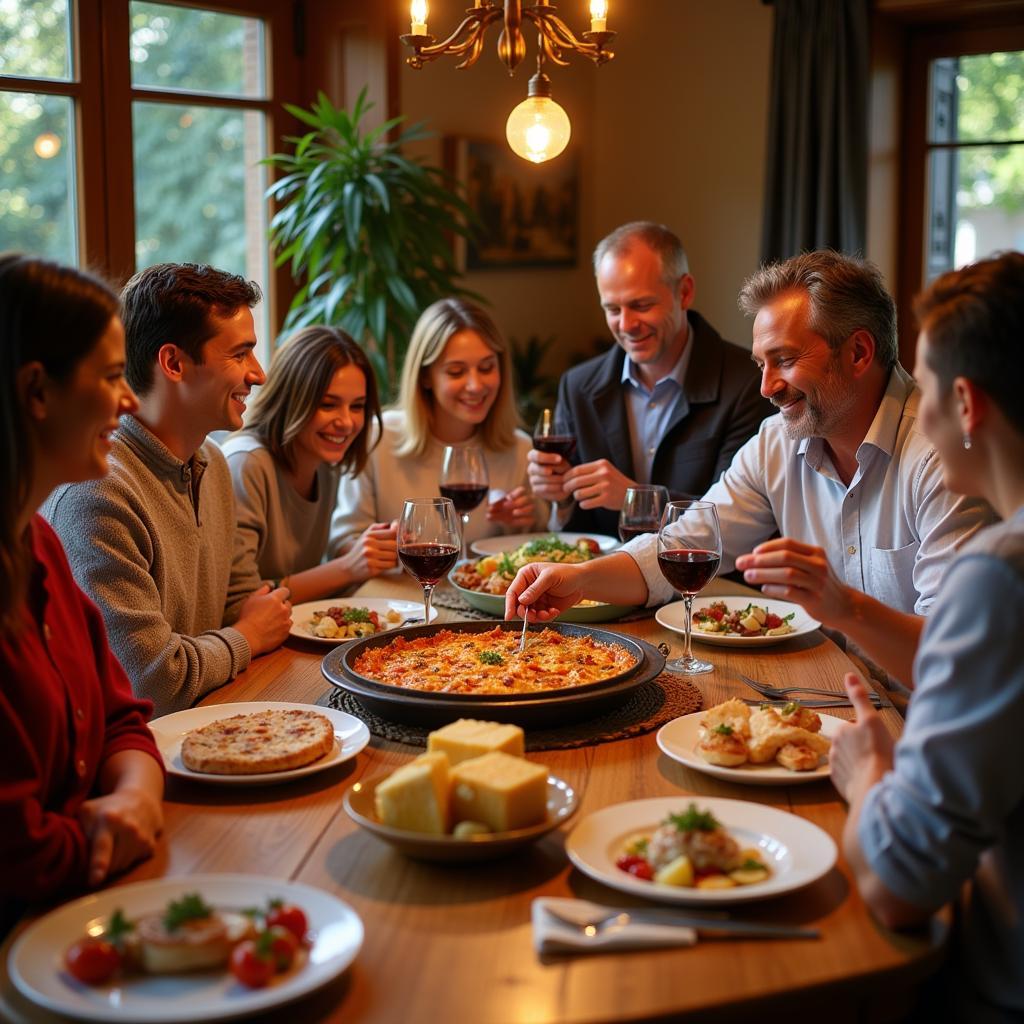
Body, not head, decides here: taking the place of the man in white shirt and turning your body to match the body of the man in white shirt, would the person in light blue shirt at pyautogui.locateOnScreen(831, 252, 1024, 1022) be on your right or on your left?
on your left

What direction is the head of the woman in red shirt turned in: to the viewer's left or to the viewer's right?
to the viewer's right

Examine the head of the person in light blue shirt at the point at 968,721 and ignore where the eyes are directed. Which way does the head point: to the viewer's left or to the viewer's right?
to the viewer's left

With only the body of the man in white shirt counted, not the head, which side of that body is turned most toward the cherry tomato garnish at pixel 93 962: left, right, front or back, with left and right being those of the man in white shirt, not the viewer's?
front

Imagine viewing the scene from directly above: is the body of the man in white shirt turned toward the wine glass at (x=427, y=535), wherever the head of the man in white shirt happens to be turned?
yes

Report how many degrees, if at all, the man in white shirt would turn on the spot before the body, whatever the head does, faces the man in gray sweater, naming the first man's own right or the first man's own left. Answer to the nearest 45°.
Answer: approximately 45° to the first man's own right

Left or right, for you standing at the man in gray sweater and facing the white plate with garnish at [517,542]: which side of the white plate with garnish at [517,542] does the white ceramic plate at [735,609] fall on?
right

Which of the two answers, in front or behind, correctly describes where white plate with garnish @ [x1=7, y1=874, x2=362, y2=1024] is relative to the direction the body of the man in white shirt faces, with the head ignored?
in front

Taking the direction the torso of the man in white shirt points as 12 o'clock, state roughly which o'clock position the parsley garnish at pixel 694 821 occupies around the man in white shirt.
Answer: The parsley garnish is roughly at 11 o'clock from the man in white shirt.

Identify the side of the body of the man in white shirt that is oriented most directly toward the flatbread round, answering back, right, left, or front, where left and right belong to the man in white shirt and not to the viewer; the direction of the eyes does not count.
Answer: front

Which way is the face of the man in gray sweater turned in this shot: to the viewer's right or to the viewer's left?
to the viewer's right

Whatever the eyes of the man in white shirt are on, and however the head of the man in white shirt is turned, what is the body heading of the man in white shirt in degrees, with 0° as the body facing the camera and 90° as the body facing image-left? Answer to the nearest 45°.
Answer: approximately 45°

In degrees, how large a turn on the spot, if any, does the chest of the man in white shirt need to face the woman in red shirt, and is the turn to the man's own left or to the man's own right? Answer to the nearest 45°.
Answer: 0° — they already face them

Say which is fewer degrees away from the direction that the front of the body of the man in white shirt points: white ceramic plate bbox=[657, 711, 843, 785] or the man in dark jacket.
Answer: the white ceramic plate

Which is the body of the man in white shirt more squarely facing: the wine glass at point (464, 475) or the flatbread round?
the flatbread round

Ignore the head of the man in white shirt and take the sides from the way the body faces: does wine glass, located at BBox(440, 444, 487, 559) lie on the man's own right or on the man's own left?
on the man's own right
